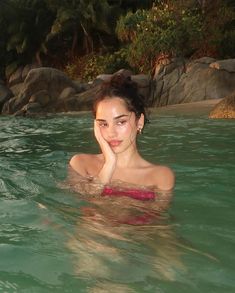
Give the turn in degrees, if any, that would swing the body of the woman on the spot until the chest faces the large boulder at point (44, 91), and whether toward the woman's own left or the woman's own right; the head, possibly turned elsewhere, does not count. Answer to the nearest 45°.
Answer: approximately 180°

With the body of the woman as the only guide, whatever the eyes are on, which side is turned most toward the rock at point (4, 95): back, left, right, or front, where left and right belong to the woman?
back

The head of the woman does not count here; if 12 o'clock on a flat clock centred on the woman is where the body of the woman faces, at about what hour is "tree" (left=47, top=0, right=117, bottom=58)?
The tree is roughly at 6 o'clock from the woman.

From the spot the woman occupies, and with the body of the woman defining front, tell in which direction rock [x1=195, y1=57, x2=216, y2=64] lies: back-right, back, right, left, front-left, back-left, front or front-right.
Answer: back

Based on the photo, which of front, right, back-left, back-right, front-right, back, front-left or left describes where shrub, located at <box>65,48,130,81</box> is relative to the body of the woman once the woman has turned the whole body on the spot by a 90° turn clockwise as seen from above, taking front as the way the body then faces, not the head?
right

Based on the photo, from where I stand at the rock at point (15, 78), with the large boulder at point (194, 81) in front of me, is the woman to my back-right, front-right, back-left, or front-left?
front-right

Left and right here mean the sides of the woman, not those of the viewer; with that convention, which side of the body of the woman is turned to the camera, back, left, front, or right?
front

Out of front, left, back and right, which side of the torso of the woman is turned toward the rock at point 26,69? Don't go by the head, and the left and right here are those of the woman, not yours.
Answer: back

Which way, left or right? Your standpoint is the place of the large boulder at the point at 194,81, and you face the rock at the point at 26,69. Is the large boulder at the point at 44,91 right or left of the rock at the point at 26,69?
left

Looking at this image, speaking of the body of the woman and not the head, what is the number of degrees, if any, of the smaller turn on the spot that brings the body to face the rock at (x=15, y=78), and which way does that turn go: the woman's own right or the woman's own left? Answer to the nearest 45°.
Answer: approximately 180°

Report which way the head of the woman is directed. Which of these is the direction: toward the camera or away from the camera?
toward the camera

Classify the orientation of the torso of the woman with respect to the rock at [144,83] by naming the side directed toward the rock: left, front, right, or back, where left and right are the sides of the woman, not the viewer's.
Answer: back
